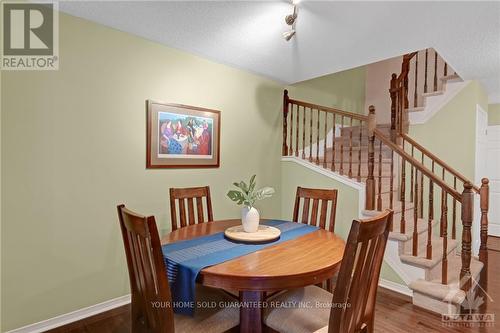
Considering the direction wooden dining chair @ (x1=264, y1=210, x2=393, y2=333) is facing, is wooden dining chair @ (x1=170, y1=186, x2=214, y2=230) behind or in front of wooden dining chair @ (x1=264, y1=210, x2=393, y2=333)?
in front

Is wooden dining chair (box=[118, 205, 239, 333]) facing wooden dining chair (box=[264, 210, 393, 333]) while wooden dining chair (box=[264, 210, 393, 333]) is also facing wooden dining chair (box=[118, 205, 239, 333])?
no

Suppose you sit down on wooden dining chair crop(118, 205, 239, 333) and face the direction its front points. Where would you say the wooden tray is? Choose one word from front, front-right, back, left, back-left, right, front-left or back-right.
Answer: front

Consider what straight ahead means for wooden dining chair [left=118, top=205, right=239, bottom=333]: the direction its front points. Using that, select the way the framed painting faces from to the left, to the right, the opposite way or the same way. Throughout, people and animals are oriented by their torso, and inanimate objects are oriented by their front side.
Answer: to the right

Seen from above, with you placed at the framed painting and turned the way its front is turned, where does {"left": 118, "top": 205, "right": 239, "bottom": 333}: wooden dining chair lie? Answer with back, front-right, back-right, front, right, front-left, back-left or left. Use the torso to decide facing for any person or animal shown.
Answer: front-right

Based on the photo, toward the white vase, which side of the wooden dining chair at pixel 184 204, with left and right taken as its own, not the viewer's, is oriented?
front

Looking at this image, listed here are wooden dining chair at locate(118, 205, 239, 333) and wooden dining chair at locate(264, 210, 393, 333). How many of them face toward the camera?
0

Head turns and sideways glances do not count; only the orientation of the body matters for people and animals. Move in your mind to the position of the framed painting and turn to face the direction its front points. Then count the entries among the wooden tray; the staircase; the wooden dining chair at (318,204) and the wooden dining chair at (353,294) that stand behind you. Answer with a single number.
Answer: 0

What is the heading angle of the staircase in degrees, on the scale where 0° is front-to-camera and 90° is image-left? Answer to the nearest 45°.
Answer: approximately 315°

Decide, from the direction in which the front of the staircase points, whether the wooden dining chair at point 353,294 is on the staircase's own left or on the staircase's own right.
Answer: on the staircase's own right

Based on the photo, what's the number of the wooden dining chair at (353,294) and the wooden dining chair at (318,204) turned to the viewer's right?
0

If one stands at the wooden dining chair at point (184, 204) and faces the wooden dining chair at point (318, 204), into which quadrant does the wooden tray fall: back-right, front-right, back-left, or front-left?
front-right

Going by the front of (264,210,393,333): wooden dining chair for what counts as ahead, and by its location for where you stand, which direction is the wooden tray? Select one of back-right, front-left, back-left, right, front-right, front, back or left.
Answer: front

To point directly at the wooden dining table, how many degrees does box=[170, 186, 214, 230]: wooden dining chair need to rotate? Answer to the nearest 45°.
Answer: approximately 45° to its right

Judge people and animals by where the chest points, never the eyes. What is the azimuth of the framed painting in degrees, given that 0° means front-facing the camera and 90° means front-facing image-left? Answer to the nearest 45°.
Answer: approximately 315°

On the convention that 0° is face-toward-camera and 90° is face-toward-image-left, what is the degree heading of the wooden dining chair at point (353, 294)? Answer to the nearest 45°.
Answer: approximately 135°

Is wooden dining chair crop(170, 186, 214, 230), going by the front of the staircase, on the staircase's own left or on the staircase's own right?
on the staircase's own right

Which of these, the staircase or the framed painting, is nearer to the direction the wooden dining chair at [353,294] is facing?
the framed painting
